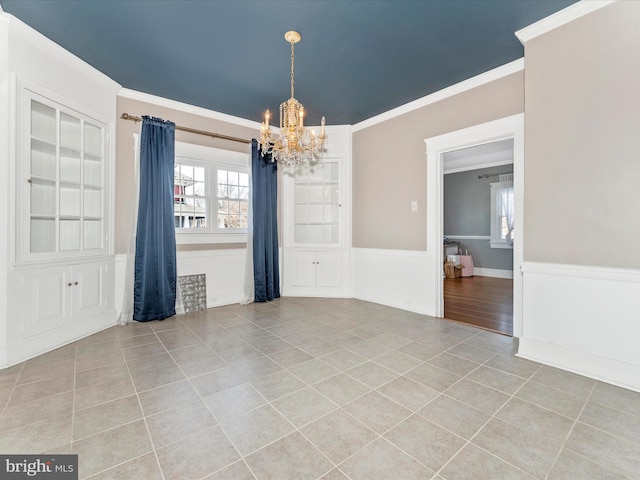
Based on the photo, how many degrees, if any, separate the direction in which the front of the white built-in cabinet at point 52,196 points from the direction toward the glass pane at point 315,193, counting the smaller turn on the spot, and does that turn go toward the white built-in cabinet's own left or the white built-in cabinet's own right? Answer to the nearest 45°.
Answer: approximately 45° to the white built-in cabinet's own left

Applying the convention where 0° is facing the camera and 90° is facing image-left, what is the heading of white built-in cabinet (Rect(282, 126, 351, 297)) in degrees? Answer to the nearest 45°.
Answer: approximately 0°

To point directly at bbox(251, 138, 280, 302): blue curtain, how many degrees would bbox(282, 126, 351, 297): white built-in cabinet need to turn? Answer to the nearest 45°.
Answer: approximately 45° to its right

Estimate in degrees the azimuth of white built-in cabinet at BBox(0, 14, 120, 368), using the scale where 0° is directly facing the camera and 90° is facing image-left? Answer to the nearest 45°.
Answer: approximately 315°

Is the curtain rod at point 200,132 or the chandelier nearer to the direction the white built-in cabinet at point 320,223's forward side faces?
the chandelier

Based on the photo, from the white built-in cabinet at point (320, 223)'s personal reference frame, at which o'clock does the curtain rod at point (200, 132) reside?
The curtain rod is roughly at 2 o'clock from the white built-in cabinet.

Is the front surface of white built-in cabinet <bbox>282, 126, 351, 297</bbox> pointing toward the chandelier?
yes

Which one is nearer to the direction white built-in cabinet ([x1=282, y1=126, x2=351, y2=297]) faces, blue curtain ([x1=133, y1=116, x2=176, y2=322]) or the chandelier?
the chandelier

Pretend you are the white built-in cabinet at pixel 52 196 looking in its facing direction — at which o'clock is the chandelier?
The chandelier is roughly at 12 o'clock from the white built-in cabinet.

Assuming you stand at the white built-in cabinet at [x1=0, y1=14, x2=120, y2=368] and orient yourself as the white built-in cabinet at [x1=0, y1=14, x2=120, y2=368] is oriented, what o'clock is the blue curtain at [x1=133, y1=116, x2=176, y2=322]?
The blue curtain is roughly at 10 o'clock from the white built-in cabinet.
